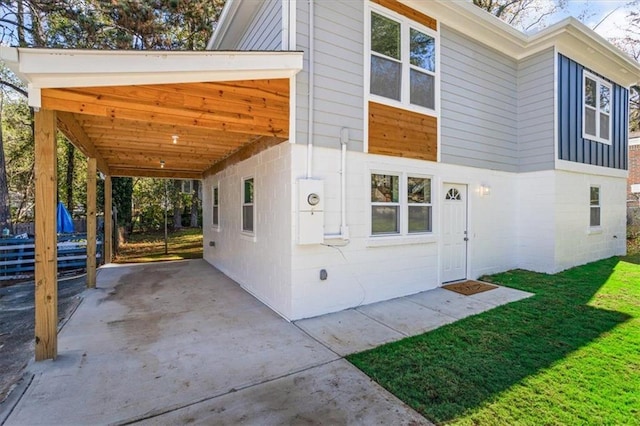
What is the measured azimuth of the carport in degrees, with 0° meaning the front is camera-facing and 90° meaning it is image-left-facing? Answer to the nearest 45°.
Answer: approximately 0°

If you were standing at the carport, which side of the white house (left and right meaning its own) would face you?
right

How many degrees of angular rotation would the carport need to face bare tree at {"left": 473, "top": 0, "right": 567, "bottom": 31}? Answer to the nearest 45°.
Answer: approximately 90° to its left

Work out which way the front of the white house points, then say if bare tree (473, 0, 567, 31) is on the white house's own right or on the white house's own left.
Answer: on the white house's own left

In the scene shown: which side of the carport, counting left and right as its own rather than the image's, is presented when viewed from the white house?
left

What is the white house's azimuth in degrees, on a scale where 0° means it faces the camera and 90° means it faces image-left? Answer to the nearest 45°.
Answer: approximately 315°

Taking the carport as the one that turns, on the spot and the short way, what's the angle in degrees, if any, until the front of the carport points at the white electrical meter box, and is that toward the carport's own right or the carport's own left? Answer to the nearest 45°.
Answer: approximately 90° to the carport's own left
